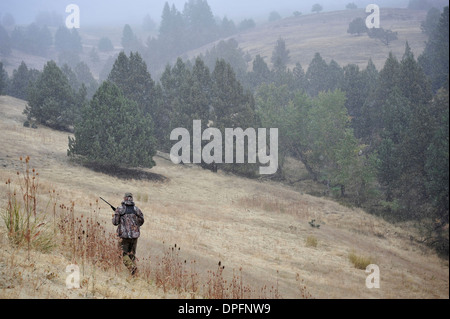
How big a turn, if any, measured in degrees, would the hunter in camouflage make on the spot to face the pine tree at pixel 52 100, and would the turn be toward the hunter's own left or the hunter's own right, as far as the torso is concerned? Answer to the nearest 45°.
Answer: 0° — they already face it

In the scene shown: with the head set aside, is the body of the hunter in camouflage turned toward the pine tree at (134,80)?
yes

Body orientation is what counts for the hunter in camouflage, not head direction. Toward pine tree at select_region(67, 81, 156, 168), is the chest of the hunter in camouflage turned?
yes

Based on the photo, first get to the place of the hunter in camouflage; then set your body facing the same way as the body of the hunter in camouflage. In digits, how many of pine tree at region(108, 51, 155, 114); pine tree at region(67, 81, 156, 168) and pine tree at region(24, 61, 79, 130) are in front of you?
3

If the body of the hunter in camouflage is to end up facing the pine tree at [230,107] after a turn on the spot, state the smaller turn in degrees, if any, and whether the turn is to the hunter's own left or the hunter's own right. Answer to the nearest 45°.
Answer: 0° — they already face it

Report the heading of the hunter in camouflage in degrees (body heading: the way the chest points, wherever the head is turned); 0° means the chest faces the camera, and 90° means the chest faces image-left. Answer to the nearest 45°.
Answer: approximately 180°
